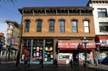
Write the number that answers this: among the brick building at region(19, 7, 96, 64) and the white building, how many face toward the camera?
2

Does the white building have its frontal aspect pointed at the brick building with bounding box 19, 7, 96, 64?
no

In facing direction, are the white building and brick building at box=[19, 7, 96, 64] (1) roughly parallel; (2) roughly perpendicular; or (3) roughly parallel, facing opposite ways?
roughly parallel

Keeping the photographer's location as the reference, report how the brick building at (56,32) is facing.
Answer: facing the viewer

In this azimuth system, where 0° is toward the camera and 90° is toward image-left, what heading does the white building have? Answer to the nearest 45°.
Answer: approximately 0°

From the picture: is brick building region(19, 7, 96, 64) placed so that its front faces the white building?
no
